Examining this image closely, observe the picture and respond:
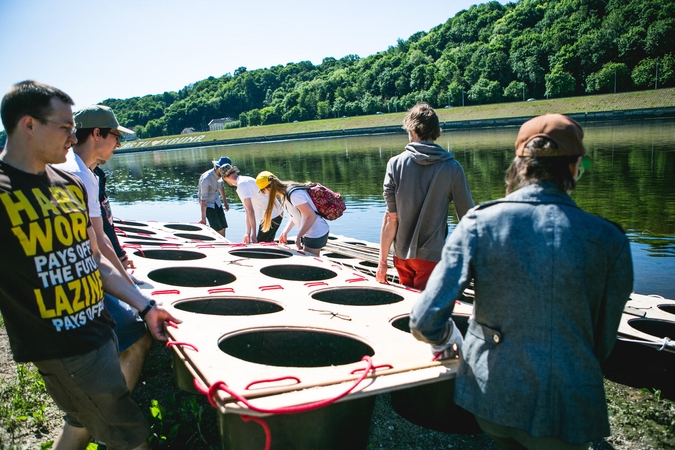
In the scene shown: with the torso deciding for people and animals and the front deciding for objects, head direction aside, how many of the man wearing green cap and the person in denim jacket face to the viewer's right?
1

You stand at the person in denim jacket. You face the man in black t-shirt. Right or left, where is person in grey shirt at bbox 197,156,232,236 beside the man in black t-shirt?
right

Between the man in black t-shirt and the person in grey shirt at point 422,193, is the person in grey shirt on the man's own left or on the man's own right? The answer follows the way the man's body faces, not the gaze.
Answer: on the man's own left

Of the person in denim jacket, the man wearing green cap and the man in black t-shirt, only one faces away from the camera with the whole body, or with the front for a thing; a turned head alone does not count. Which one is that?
the person in denim jacket

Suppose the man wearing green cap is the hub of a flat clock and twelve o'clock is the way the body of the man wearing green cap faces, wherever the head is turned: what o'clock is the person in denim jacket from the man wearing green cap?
The person in denim jacket is roughly at 2 o'clock from the man wearing green cap.

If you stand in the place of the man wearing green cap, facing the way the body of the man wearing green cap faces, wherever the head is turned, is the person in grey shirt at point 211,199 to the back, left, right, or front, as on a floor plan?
left

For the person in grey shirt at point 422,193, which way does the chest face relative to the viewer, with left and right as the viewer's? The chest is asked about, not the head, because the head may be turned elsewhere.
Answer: facing away from the viewer

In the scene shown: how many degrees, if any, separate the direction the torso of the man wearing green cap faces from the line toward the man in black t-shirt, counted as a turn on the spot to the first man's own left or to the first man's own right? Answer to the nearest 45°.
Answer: approximately 90° to the first man's own right

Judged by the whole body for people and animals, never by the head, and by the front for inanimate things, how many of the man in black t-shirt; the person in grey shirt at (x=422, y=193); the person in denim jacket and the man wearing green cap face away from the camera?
2

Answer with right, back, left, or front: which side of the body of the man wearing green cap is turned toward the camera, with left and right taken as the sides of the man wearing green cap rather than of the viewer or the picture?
right

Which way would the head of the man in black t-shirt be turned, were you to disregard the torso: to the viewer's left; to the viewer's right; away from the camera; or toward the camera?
to the viewer's right

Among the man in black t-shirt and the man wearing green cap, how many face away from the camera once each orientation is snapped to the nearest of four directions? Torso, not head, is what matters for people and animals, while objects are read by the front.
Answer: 0

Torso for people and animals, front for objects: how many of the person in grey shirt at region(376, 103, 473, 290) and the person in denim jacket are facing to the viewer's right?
0

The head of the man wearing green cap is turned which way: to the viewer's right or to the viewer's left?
to the viewer's right

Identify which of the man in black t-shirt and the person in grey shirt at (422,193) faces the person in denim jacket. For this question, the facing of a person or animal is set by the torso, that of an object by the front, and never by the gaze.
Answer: the man in black t-shirt

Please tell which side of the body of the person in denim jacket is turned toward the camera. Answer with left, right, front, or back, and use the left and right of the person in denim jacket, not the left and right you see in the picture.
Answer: back
